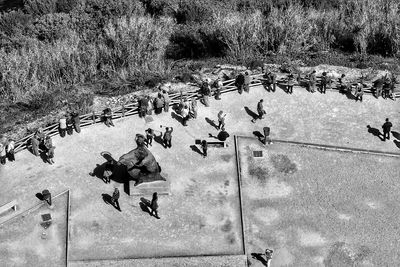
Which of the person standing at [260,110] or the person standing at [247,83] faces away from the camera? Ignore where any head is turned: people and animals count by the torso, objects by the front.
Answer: the person standing at [247,83]

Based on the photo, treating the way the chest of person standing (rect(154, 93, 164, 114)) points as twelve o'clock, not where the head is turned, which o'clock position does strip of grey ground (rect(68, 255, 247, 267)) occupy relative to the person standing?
The strip of grey ground is roughly at 6 o'clock from the person standing.

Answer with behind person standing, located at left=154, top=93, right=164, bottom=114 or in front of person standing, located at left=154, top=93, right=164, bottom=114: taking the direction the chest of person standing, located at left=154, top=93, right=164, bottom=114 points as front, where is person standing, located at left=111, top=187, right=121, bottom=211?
behind

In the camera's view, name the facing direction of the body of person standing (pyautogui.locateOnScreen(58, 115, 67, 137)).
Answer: away from the camera

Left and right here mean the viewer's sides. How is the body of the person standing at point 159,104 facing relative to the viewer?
facing away from the viewer

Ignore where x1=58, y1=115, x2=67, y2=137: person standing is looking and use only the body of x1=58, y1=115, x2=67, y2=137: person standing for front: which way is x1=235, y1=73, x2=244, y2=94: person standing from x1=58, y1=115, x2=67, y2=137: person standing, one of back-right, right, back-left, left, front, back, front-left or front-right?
right

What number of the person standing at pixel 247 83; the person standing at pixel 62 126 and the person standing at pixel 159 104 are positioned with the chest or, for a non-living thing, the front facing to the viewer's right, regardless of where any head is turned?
0

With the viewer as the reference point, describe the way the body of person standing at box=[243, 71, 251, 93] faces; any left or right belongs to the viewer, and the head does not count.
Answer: facing away from the viewer

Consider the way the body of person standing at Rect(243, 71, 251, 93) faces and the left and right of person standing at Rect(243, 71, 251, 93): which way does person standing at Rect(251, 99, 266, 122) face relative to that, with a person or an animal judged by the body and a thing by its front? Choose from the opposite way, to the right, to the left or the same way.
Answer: to the right

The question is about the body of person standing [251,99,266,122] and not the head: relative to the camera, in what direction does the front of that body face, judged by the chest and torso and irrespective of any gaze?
to the viewer's right

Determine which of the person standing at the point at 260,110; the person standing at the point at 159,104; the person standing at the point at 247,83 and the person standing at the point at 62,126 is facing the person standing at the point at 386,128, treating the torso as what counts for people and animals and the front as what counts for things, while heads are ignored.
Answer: the person standing at the point at 260,110
